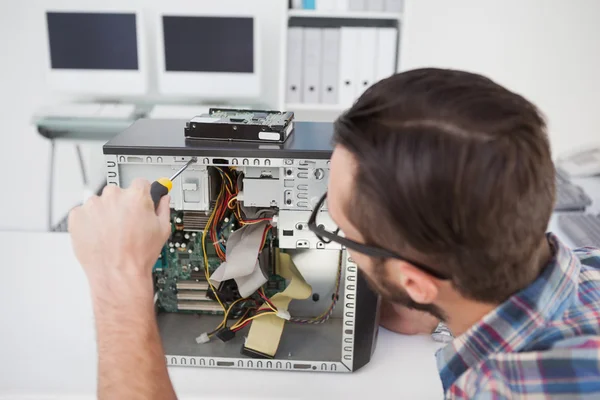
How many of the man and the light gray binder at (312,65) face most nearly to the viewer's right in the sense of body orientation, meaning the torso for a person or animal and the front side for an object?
0

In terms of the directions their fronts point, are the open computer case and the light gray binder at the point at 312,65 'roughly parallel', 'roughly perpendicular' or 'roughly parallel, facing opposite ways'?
roughly perpendicular

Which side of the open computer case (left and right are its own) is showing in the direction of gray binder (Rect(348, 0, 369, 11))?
left

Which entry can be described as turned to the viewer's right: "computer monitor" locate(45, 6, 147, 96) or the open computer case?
the open computer case

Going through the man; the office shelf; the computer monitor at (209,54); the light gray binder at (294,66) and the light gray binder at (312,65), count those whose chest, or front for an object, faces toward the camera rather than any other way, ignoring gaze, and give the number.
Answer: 4

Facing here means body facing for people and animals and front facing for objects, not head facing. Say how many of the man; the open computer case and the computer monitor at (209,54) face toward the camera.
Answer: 1

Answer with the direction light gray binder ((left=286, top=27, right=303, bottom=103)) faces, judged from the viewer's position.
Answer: facing the viewer

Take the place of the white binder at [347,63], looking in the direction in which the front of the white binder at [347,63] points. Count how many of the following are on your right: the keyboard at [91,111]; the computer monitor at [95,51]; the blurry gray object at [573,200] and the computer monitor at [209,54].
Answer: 3

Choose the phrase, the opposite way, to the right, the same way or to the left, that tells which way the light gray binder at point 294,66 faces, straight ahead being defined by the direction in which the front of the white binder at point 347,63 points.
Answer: the same way

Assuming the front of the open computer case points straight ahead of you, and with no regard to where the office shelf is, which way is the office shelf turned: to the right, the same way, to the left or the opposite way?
to the right

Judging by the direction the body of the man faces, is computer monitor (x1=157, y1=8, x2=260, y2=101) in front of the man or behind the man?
in front

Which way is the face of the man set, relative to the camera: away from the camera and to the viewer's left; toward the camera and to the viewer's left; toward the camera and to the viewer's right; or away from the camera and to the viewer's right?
away from the camera and to the viewer's left

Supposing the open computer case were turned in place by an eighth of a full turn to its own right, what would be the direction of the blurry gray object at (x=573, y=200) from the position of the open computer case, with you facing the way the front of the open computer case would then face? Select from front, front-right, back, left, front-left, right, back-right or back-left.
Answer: left

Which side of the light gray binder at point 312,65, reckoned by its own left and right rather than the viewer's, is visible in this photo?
front

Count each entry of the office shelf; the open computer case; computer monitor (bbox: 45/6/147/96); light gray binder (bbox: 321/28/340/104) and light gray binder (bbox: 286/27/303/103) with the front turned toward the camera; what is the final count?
4

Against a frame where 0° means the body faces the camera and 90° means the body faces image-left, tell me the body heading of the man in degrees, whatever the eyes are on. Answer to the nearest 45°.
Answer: approximately 135°

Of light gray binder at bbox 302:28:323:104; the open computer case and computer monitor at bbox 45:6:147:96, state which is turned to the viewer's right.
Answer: the open computer case

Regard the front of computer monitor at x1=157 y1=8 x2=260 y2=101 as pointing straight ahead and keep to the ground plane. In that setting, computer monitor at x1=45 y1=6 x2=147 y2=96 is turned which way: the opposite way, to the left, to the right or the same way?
the same way
